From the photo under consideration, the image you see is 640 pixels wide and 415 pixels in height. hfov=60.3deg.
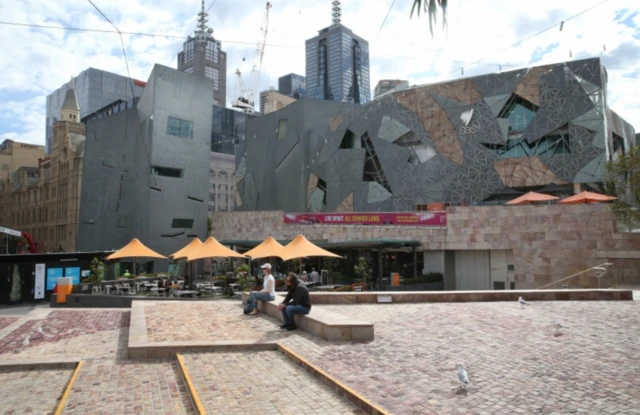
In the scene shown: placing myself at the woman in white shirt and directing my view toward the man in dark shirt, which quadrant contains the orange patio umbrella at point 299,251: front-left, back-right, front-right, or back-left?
back-left

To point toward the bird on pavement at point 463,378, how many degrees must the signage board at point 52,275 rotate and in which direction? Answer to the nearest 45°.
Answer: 0° — it already faces it

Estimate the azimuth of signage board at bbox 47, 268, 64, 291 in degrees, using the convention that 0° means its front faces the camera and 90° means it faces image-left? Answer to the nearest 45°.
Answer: approximately 0°

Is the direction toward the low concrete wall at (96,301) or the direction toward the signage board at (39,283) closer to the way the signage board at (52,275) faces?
the low concrete wall

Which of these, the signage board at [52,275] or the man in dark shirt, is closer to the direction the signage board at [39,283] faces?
the man in dark shirt

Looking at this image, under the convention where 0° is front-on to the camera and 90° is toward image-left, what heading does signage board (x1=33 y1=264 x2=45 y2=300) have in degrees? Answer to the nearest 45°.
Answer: approximately 0°

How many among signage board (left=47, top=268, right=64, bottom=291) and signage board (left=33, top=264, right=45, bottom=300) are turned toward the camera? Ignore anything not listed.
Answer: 2
